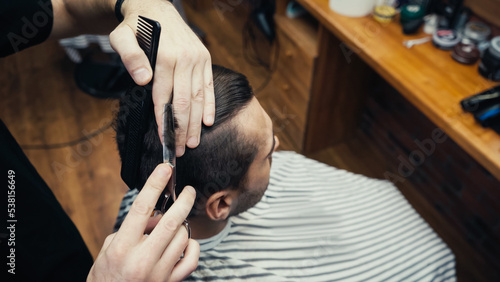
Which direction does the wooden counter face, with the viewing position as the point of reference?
facing the viewer and to the left of the viewer
